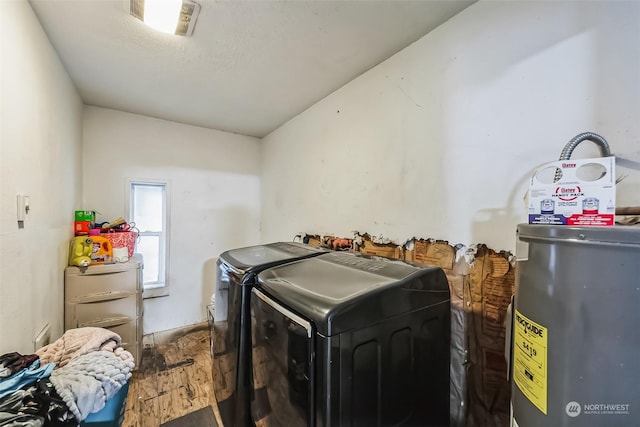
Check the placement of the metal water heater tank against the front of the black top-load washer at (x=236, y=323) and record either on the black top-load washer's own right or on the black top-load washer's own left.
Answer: on the black top-load washer's own left

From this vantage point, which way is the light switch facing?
to the viewer's right

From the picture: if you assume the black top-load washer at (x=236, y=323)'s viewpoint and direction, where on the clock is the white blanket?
The white blanket is roughly at 1 o'clock from the black top-load washer.

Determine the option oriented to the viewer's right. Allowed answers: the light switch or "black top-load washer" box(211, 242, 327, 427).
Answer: the light switch

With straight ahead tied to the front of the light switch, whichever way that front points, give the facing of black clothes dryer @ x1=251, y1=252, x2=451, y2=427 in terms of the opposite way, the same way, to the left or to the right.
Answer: the opposite way

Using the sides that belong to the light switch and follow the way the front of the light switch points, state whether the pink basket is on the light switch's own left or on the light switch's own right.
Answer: on the light switch's own left

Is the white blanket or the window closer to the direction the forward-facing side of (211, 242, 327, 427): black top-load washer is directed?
the white blanket

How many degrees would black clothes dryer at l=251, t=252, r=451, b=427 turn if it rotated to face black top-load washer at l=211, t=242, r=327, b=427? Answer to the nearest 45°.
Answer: approximately 90° to its right

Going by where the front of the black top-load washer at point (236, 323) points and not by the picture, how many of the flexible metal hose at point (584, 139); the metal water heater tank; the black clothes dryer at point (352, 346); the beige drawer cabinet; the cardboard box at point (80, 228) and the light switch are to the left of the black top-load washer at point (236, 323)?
3

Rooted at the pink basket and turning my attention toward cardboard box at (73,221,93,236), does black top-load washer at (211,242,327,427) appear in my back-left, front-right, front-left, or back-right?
back-left

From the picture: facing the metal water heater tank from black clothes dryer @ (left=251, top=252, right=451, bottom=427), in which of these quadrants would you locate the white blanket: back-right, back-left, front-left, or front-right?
back-right
